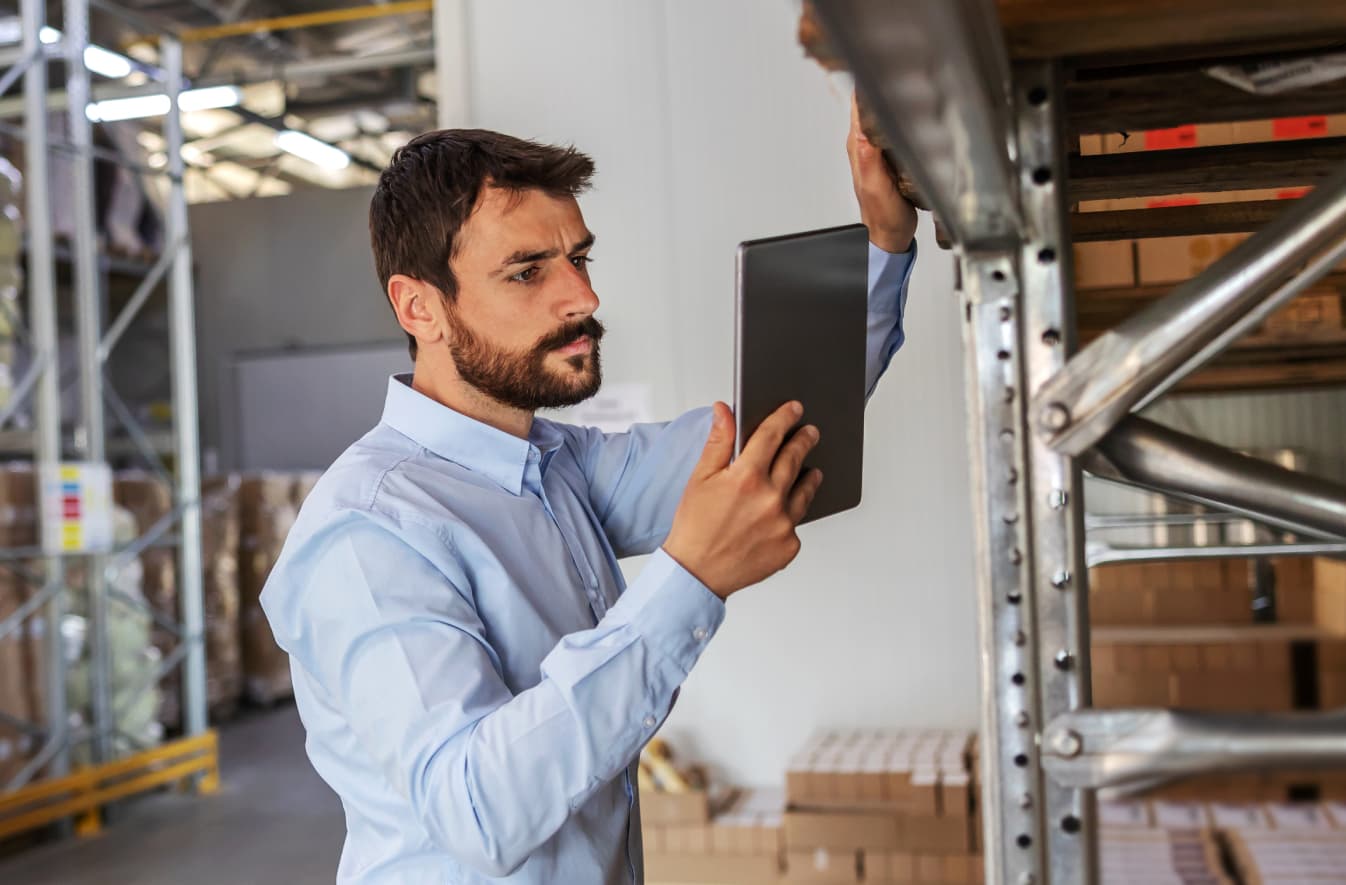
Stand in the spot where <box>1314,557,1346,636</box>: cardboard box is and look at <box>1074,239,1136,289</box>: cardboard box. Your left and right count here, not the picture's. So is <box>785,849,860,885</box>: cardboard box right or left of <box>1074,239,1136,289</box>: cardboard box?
right

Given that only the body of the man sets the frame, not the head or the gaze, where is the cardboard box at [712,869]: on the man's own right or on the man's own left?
on the man's own left

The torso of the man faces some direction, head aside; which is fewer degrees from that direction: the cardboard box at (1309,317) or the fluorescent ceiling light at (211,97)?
the cardboard box

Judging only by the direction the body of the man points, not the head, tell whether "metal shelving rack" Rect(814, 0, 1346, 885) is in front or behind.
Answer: in front

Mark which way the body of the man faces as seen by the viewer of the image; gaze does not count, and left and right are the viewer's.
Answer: facing the viewer and to the right of the viewer

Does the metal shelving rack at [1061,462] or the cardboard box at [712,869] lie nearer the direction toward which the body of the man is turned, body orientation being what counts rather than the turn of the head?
the metal shelving rack

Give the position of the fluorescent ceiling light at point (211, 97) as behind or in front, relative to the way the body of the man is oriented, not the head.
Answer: behind

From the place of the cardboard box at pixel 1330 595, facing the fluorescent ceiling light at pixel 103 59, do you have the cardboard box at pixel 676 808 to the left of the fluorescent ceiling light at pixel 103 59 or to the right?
left

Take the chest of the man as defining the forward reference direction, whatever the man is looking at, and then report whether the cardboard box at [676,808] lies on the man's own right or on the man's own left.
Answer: on the man's own left

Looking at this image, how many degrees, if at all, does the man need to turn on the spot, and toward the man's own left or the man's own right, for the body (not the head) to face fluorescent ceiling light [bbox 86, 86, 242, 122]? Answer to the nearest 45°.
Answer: approximately 135° to the man's own left

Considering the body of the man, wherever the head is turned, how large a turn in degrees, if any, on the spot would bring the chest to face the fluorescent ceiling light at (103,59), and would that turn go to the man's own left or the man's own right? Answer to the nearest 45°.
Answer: approximately 180°

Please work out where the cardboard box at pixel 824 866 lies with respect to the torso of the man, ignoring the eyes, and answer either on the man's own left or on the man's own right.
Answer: on the man's own left

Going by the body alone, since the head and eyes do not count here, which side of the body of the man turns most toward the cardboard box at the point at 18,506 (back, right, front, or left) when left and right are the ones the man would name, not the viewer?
back
